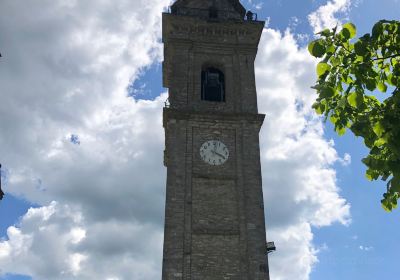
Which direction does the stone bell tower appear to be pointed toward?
toward the camera
